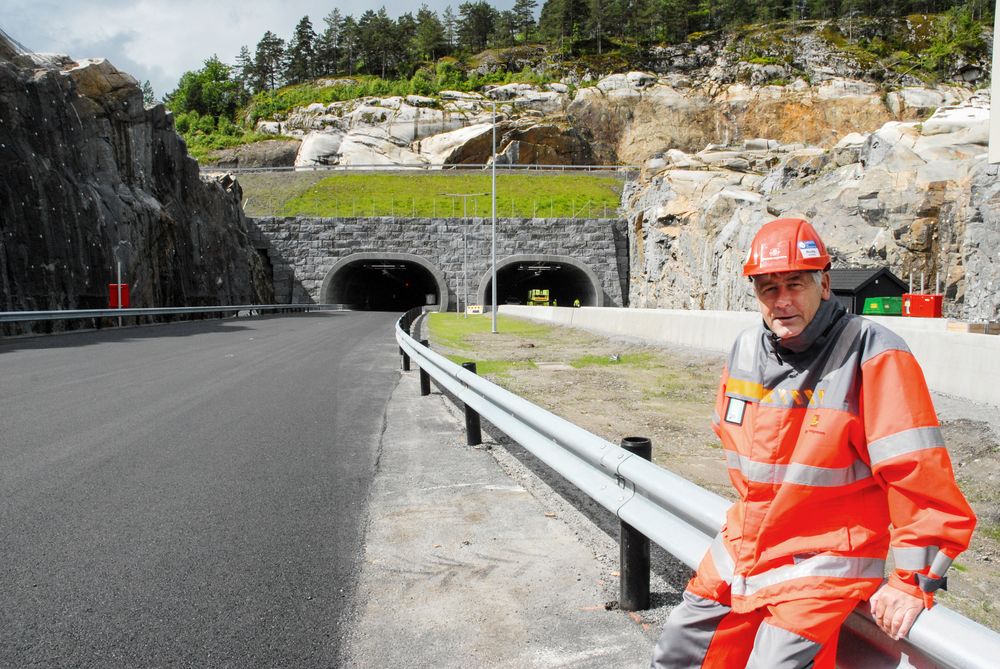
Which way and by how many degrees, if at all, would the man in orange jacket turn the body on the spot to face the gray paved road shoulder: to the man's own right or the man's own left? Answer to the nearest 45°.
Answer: approximately 90° to the man's own right

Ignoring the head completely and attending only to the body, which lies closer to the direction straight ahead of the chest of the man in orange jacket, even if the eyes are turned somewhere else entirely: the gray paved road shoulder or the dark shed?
the gray paved road shoulder

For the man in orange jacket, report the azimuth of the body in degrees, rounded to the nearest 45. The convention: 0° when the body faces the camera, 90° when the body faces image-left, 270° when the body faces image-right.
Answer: approximately 45°

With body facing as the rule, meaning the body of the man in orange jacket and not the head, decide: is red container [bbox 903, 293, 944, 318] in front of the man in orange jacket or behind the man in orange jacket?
behind

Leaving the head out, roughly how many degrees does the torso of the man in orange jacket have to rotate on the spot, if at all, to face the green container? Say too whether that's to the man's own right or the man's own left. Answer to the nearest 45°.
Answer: approximately 135° to the man's own right

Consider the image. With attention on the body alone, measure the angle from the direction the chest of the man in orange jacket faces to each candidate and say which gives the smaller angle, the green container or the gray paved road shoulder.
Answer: the gray paved road shoulder

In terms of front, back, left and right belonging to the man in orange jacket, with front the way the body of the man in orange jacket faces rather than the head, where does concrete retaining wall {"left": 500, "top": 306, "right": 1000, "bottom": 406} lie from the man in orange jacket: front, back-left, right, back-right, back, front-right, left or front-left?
back-right

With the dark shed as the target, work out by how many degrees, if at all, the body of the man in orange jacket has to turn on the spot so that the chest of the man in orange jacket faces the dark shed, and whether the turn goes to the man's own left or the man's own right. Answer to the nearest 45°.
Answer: approximately 135° to the man's own right
